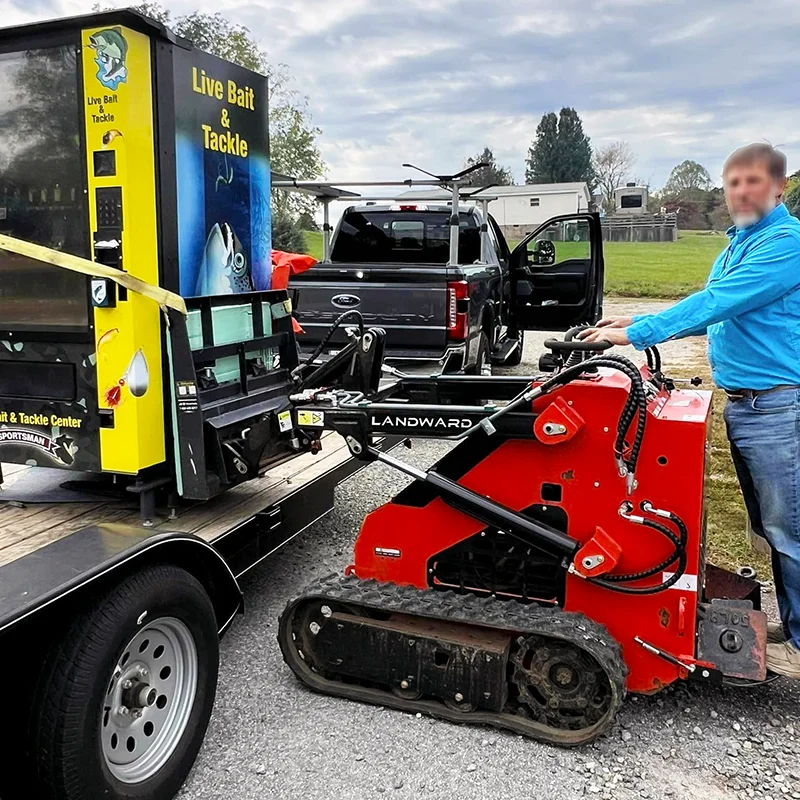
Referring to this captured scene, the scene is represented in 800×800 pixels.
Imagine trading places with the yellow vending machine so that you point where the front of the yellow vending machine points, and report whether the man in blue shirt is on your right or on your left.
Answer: on your left

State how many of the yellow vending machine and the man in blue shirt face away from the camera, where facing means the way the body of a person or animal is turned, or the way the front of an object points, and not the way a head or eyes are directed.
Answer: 0

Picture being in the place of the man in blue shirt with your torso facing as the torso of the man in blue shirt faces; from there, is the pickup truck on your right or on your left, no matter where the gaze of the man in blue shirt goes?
on your right

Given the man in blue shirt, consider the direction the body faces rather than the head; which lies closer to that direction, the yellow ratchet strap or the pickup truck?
the yellow ratchet strap

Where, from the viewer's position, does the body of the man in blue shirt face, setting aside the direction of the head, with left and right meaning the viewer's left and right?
facing to the left of the viewer

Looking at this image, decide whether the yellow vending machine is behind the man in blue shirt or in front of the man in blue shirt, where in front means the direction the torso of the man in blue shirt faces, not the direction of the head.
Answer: in front

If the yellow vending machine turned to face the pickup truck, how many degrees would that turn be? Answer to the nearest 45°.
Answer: approximately 180°

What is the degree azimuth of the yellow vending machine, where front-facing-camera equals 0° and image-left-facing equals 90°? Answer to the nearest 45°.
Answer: approximately 45°

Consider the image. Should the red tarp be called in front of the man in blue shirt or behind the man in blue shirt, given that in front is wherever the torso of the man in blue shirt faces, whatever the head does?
in front

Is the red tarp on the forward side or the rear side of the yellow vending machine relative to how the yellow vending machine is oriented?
on the rear side
